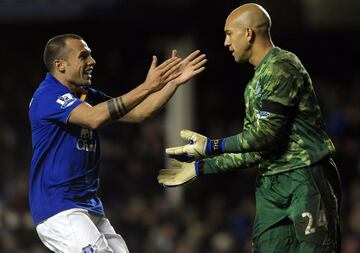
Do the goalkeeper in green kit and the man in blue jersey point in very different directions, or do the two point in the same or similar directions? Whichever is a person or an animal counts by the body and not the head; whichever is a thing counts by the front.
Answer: very different directions

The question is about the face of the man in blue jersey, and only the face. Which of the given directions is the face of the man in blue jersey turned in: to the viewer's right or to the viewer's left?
to the viewer's right

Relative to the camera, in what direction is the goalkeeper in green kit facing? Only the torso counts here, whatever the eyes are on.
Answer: to the viewer's left

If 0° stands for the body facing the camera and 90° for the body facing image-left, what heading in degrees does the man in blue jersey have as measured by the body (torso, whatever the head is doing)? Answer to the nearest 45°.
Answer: approximately 270°

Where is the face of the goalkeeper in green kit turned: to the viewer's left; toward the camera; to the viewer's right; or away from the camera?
to the viewer's left

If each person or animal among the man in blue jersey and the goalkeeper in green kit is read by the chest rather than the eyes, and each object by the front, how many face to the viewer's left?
1
